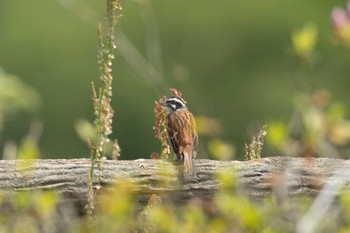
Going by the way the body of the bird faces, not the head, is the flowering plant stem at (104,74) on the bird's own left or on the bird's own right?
on the bird's own left

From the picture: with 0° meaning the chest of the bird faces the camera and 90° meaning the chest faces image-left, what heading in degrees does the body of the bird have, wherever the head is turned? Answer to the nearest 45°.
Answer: approximately 135°

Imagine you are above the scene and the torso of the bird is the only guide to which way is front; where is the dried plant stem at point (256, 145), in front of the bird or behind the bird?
behind
